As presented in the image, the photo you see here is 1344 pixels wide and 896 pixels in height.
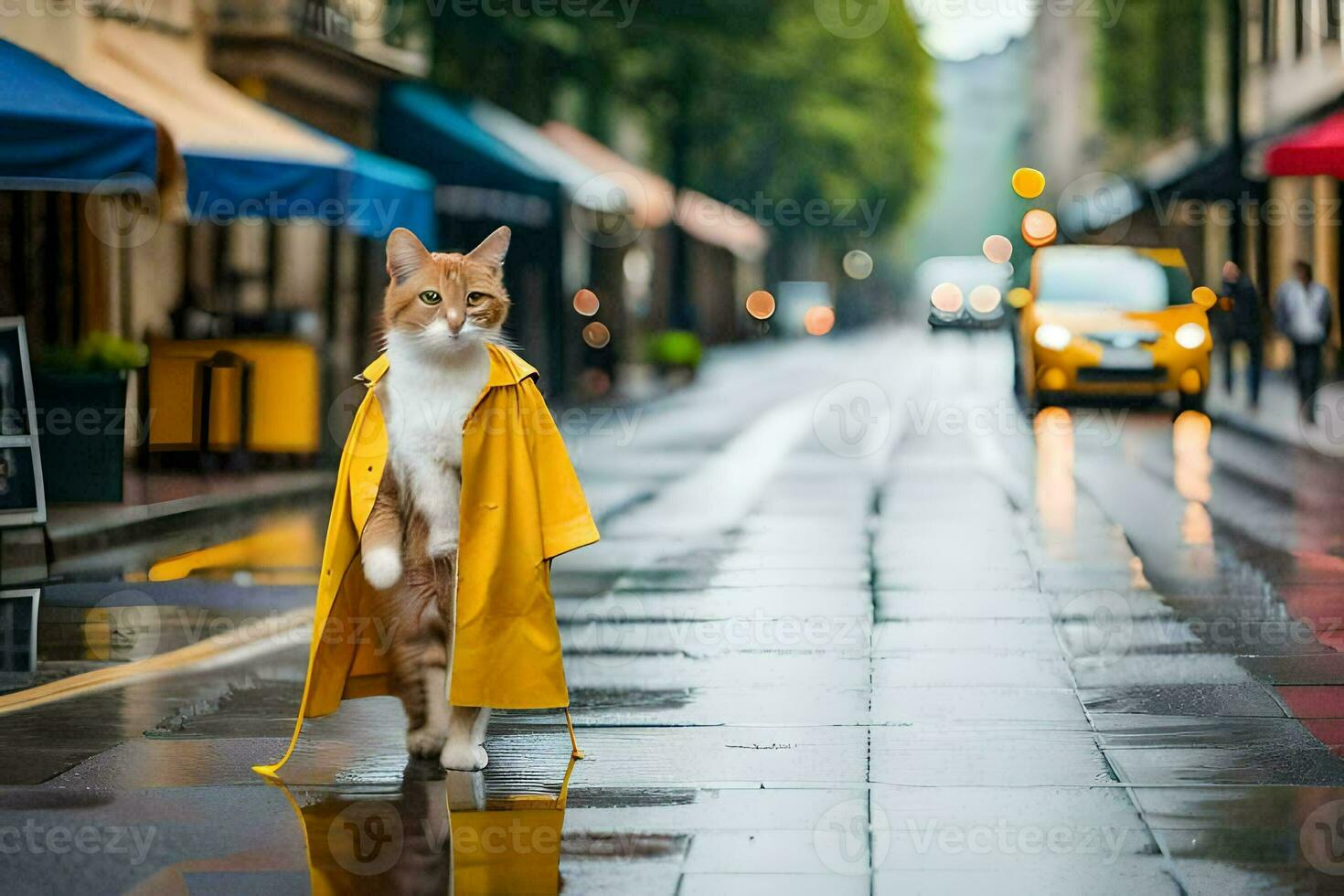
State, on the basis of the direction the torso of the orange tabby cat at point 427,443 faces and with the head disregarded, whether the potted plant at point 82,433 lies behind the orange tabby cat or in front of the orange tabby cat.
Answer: behind

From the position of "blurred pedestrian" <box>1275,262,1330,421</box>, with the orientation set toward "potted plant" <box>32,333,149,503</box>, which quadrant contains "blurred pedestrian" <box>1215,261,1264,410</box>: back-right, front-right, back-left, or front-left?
back-right

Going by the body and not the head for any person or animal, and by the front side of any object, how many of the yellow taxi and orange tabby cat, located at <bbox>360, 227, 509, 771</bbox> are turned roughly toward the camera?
2

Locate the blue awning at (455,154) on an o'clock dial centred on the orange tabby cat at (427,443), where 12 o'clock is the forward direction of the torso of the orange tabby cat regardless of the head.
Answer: The blue awning is roughly at 6 o'clock from the orange tabby cat.

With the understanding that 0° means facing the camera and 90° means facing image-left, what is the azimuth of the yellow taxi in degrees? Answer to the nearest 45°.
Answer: approximately 0°

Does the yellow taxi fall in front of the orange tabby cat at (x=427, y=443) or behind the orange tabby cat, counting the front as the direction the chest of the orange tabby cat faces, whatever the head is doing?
behind

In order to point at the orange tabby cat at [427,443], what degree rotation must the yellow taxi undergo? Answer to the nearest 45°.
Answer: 0° — it already faces it

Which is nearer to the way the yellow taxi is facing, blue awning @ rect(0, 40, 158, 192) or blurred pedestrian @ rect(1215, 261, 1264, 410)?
the blue awning

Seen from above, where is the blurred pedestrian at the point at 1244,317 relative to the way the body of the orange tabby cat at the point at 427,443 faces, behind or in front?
behind
